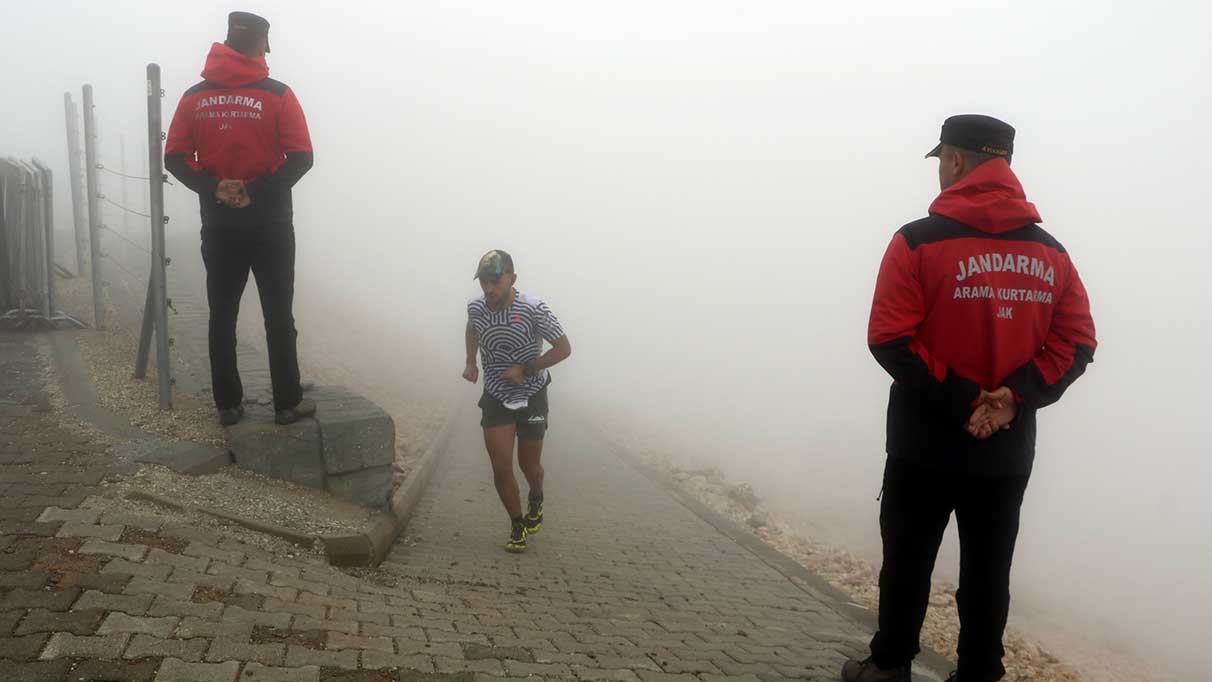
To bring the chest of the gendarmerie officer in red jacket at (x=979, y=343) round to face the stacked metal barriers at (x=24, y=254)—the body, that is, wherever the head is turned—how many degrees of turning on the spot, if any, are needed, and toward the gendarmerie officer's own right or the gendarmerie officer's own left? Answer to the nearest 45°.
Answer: approximately 45° to the gendarmerie officer's own left

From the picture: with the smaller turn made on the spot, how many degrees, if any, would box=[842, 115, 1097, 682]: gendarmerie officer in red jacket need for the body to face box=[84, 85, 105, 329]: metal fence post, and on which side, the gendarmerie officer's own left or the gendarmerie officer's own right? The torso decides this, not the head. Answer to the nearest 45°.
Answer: approximately 45° to the gendarmerie officer's own left

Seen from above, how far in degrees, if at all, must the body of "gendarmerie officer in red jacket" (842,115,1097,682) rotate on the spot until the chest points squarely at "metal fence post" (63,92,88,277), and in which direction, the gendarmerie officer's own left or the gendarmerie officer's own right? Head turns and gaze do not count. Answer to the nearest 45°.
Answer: approximately 45° to the gendarmerie officer's own left

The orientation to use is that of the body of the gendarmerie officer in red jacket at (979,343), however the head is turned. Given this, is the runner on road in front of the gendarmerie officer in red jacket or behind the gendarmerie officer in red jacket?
in front

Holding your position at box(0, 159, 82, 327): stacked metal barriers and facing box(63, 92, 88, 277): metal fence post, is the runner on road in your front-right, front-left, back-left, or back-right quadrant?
back-right

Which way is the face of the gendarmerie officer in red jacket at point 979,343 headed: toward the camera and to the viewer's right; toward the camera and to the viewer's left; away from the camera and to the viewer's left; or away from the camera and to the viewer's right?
away from the camera and to the viewer's left

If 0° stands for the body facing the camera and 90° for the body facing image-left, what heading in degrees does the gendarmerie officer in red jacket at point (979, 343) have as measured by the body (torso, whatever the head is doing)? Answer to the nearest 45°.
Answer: approximately 135°

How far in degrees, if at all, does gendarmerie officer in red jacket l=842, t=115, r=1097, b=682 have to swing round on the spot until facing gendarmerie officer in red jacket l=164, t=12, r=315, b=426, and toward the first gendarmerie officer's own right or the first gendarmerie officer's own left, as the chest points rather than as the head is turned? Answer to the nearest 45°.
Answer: approximately 45° to the first gendarmerie officer's own left

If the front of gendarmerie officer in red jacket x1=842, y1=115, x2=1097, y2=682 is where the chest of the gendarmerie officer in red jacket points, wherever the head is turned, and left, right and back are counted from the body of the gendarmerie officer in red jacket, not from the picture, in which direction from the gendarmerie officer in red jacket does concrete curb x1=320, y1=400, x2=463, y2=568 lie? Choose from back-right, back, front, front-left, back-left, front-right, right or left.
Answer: front-left
